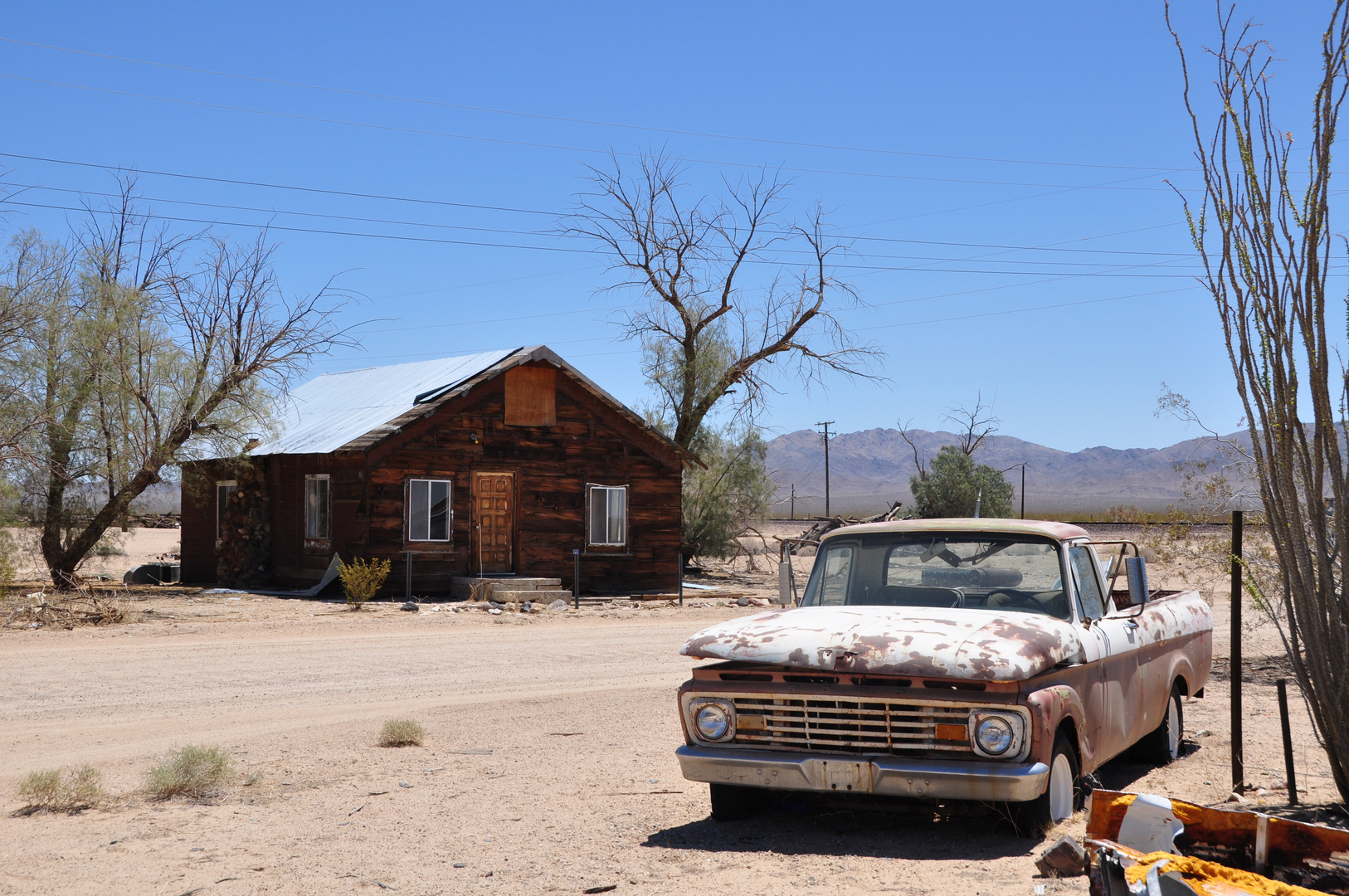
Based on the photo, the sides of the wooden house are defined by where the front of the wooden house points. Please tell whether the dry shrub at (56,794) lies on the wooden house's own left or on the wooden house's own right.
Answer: on the wooden house's own right

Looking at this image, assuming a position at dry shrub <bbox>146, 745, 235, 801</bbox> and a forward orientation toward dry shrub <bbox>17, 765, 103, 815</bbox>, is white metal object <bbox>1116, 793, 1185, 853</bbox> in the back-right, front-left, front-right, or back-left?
back-left

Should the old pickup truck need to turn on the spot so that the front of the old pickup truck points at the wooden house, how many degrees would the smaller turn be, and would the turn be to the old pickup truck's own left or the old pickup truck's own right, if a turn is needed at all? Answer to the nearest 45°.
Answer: approximately 90° to the old pickup truck's own right

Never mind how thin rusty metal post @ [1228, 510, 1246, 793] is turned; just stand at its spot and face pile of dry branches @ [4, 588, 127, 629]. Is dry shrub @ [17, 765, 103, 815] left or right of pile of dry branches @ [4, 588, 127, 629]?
left

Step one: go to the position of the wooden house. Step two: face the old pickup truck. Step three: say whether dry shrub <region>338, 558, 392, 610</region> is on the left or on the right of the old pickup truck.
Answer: right

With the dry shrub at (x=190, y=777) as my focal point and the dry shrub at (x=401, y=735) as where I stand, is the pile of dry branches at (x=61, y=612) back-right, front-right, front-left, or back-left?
back-right

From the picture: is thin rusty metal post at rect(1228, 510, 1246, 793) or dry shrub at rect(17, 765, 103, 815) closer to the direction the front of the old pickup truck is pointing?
the dry shrub

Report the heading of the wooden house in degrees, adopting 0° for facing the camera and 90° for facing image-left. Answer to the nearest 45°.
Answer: approximately 315°

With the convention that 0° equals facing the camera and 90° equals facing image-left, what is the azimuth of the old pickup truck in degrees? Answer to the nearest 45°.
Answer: approximately 45°

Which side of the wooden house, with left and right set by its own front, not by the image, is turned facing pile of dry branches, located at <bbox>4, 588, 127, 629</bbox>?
right
